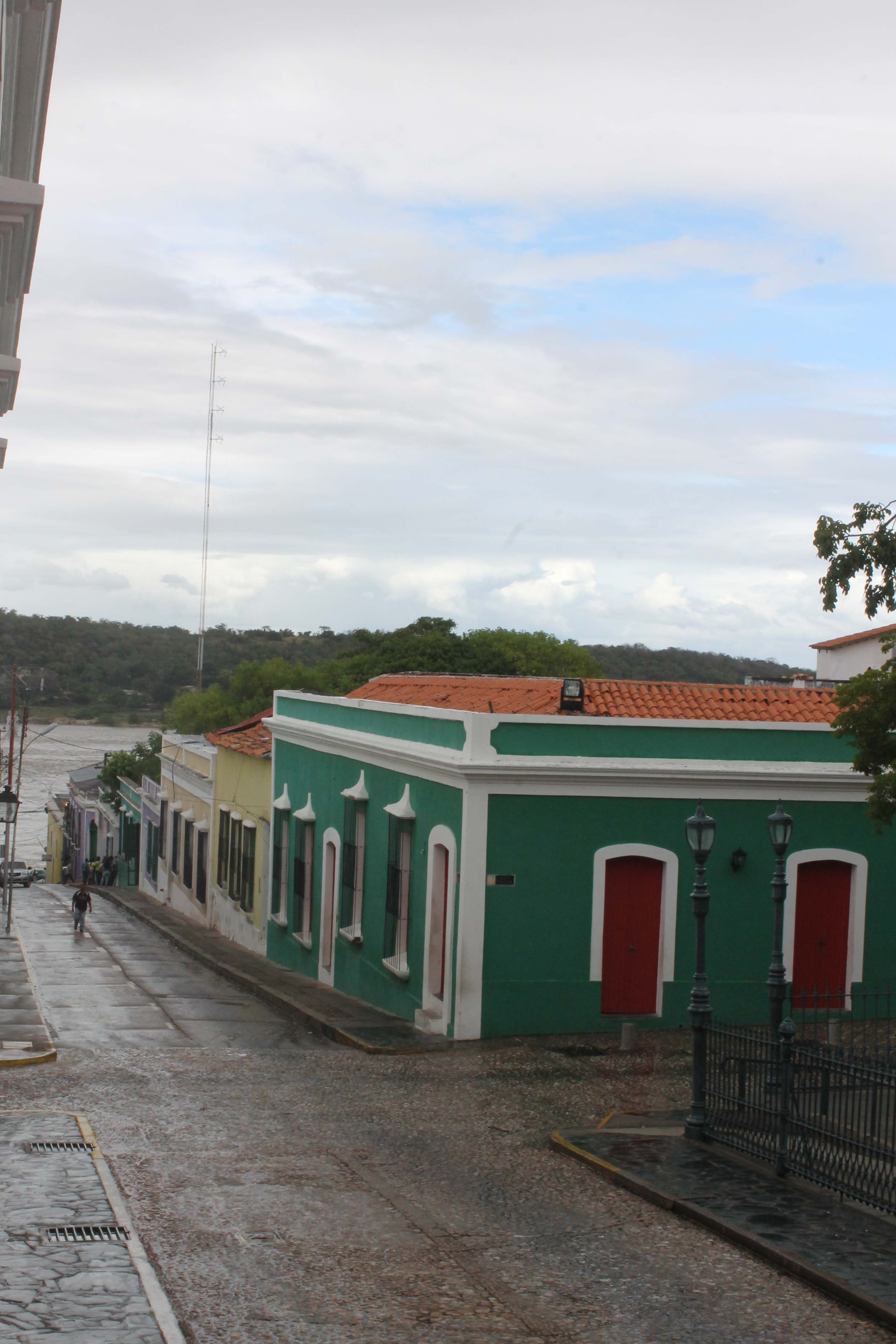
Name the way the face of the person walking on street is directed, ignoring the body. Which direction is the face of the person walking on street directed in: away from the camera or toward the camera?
toward the camera

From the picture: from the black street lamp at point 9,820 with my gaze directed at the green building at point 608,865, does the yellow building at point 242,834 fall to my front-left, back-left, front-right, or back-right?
front-left
